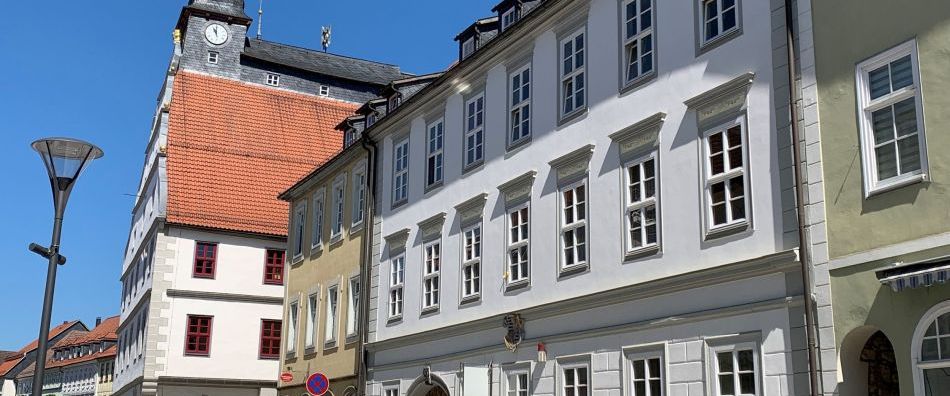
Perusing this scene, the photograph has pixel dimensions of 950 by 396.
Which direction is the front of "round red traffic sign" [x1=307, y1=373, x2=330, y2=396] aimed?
toward the camera

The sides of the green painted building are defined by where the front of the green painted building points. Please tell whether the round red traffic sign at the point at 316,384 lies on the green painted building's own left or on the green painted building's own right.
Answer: on the green painted building's own right

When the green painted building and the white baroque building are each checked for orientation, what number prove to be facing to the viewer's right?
0

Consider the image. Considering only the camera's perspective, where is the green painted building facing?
facing the viewer and to the left of the viewer

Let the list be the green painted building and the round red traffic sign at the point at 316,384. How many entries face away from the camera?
0

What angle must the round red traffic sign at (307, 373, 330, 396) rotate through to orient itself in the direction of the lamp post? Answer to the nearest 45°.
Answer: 0° — it already faces it

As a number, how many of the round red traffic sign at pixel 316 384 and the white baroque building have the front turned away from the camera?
0

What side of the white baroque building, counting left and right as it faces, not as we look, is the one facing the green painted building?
left

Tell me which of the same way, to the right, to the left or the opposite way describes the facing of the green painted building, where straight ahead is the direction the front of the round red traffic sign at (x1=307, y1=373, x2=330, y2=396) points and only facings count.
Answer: to the right

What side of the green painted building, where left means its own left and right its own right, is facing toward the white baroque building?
right

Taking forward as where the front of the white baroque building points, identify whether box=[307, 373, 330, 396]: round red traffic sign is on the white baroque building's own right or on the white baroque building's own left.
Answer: on the white baroque building's own right
